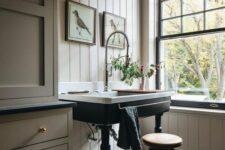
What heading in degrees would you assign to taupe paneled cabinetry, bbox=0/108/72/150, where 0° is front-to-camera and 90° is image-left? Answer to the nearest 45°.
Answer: approximately 315°

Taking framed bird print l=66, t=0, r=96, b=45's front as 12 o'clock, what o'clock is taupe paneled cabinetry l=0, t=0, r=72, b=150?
The taupe paneled cabinetry is roughly at 2 o'clock from the framed bird print.

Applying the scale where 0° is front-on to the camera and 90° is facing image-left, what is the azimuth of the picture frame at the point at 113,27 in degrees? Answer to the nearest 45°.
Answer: approximately 315°

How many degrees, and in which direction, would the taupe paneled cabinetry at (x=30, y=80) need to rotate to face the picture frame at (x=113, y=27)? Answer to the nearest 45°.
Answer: approximately 90° to its left

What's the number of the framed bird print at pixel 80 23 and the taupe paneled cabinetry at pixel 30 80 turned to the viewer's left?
0

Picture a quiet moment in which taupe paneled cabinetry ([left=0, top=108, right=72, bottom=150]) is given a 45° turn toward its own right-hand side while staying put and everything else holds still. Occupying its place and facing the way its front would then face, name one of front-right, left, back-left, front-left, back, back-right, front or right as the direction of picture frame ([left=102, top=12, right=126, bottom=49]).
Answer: back-left

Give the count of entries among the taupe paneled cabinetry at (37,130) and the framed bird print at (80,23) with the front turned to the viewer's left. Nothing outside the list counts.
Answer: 0
